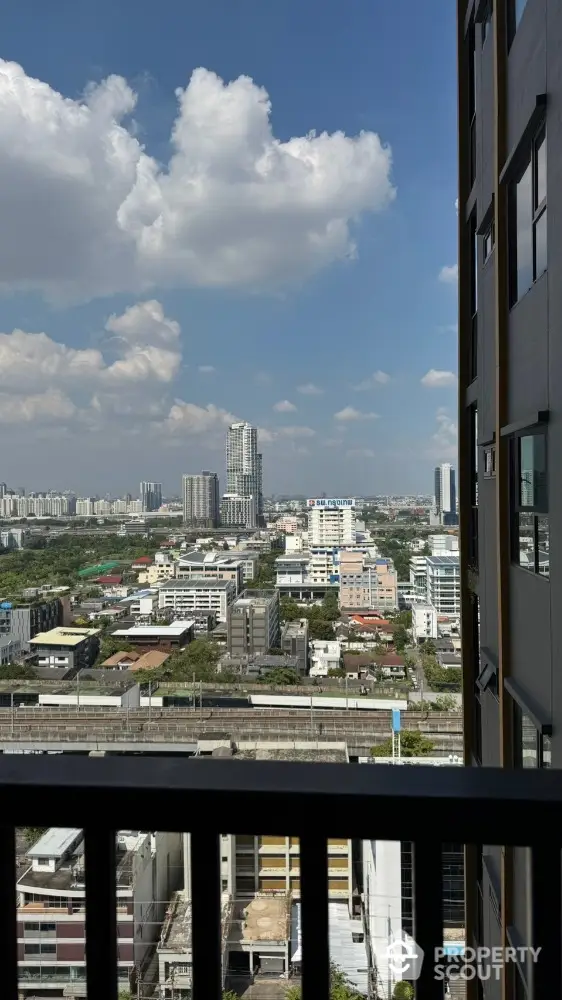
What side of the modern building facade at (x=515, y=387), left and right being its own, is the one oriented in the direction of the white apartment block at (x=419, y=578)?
right

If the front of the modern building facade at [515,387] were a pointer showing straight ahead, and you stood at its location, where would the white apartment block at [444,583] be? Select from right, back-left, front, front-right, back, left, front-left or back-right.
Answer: right

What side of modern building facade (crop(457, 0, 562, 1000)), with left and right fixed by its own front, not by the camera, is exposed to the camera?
left

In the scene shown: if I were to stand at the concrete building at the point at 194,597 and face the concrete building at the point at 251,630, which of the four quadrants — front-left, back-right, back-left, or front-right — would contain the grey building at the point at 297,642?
front-left

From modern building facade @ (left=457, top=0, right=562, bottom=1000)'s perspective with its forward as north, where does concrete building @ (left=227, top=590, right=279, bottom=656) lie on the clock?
The concrete building is roughly at 2 o'clock from the modern building facade.

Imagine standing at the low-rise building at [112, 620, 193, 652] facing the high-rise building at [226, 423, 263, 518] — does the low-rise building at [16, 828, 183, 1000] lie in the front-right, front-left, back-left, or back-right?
back-right

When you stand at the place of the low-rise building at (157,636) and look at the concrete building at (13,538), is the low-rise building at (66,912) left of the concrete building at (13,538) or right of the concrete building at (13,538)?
left

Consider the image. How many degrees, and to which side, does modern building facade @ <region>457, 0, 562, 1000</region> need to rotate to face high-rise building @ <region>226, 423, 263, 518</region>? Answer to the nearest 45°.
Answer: approximately 45° to its right
